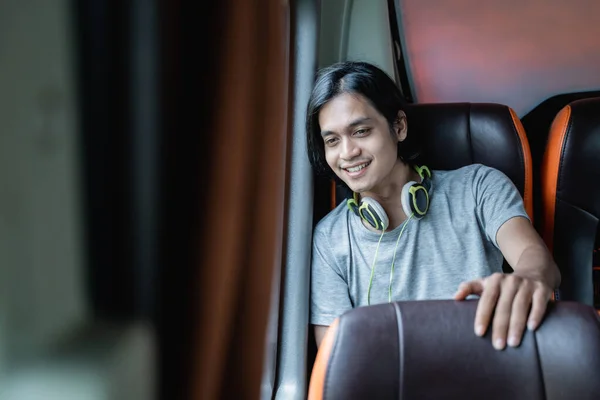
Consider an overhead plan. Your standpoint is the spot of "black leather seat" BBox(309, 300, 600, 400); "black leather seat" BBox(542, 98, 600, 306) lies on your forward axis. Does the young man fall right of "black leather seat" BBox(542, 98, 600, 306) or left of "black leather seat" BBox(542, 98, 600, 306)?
left

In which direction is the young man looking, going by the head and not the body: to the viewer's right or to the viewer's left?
to the viewer's left

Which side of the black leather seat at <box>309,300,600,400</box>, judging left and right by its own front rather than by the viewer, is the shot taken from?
front

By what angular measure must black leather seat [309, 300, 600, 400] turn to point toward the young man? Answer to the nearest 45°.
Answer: approximately 180°

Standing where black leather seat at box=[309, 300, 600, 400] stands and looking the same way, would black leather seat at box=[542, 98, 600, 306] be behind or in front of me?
behind

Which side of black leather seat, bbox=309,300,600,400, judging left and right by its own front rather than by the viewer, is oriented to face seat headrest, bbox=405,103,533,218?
back
